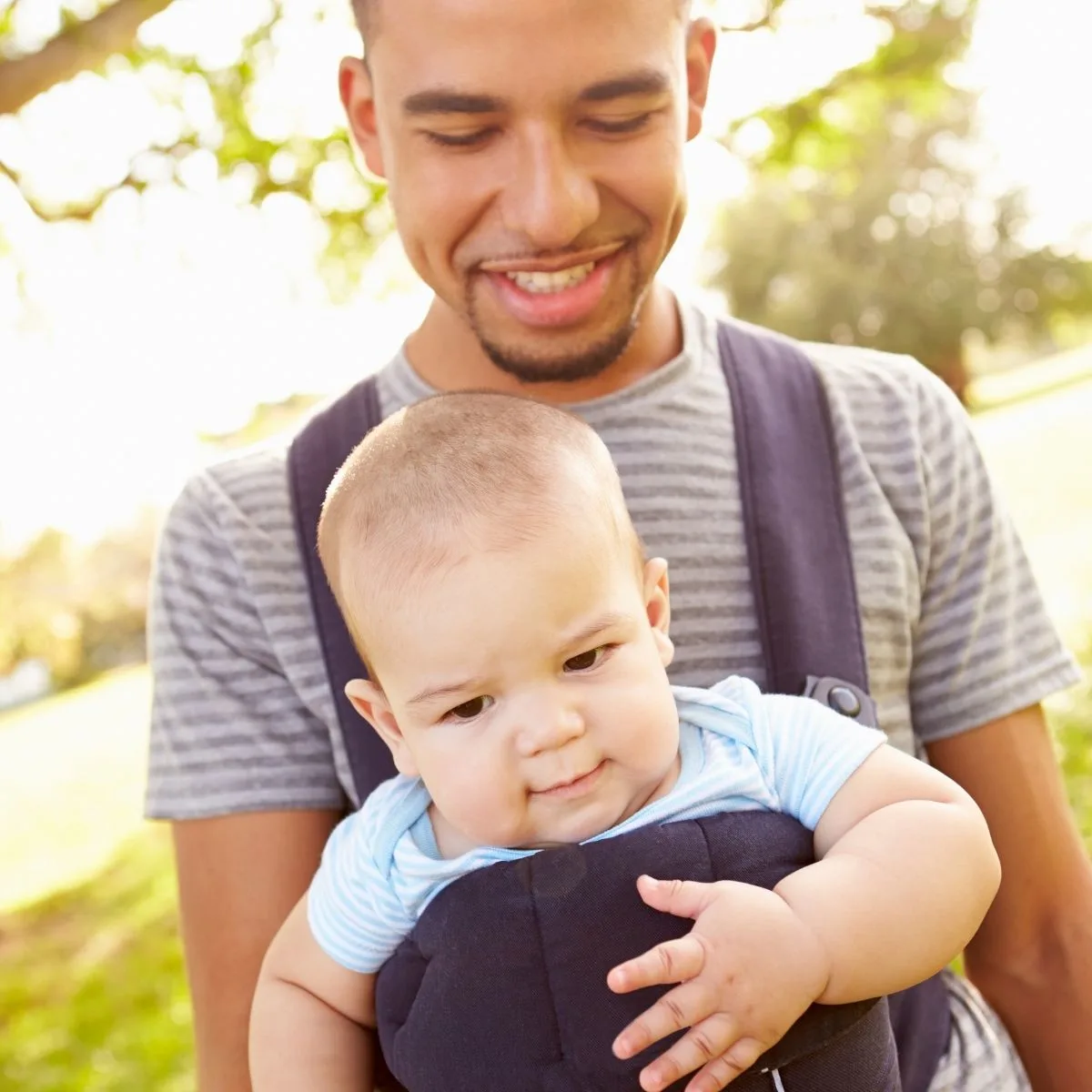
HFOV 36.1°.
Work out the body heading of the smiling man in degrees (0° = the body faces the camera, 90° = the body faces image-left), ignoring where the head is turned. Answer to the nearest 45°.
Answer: approximately 0°

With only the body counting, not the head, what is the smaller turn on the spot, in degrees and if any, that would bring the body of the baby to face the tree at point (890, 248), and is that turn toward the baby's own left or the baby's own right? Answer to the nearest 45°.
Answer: approximately 180°

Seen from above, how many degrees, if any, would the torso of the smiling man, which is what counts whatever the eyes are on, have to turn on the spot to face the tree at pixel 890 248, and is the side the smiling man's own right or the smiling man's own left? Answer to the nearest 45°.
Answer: approximately 180°
